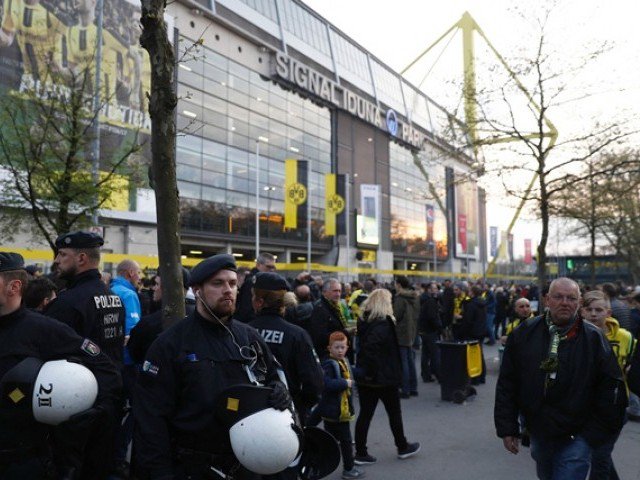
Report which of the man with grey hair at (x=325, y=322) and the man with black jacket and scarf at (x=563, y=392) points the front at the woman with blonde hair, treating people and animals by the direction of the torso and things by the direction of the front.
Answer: the man with grey hair at (x=325, y=322)

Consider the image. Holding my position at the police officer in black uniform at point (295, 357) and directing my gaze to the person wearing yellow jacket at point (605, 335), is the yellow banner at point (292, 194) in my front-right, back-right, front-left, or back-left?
front-left

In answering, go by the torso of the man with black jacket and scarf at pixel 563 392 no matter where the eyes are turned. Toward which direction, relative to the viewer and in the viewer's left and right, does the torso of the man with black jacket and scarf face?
facing the viewer

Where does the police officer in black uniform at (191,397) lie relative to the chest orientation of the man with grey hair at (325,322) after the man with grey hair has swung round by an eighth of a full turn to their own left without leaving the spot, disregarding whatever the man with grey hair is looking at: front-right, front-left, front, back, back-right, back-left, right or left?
right

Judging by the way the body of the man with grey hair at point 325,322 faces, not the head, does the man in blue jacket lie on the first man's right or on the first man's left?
on the first man's right

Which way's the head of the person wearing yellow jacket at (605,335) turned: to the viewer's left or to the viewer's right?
to the viewer's left

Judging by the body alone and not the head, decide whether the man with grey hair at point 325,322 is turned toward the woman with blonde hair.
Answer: yes

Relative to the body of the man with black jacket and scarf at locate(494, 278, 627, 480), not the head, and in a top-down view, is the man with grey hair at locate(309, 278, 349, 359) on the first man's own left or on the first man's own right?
on the first man's own right

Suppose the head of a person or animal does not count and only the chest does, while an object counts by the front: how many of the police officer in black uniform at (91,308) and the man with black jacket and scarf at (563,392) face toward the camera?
1

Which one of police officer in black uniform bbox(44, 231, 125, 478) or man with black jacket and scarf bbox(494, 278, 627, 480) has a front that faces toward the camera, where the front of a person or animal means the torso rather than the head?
the man with black jacket and scarf

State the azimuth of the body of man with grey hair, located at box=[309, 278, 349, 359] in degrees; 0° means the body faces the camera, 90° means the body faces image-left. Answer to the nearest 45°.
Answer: approximately 315°

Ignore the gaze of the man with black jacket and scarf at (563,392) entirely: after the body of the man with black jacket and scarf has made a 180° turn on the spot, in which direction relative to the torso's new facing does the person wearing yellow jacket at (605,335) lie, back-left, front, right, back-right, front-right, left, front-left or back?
front
